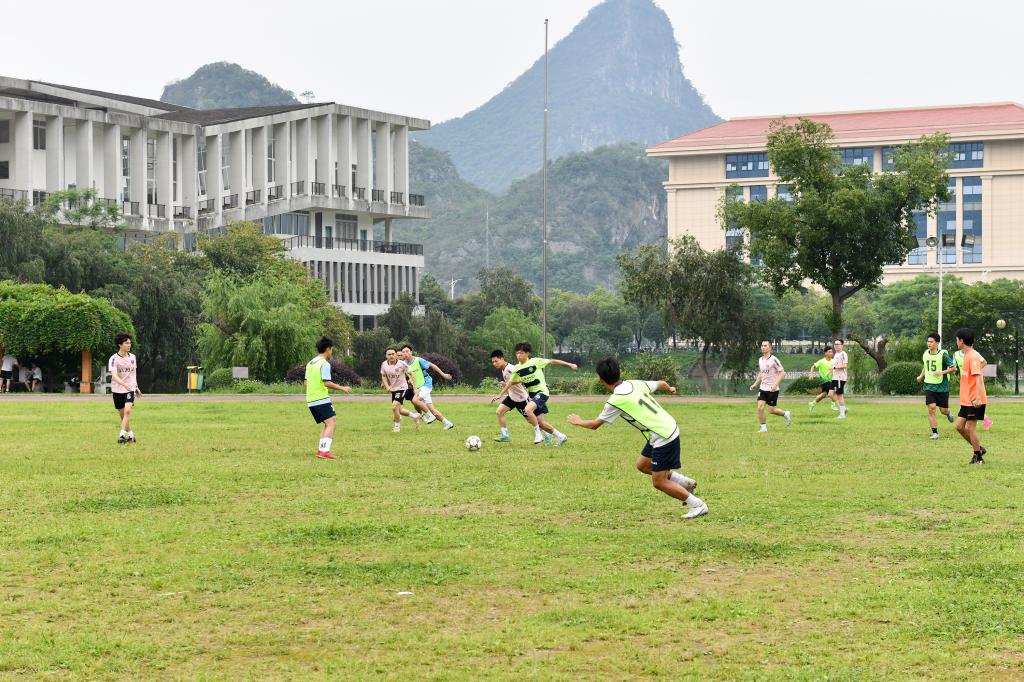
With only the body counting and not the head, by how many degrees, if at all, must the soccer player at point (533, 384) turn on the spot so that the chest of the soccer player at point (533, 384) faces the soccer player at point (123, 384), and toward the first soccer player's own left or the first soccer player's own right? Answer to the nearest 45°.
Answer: approximately 45° to the first soccer player's own right

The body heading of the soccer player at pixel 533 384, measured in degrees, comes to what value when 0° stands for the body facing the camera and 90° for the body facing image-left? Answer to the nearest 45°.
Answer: approximately 45°

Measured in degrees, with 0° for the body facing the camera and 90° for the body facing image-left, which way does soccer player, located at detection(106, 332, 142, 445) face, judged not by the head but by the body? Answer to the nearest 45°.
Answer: approximately 315°

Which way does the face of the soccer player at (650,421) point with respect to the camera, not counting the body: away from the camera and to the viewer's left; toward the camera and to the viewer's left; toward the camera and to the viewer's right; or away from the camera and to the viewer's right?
away from the camera and to the viewer's left

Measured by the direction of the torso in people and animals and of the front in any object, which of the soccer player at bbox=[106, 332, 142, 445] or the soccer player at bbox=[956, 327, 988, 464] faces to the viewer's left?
the soccer player at bbox=[956, 327, 988, 464]

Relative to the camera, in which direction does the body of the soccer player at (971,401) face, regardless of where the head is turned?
to the viewer's left

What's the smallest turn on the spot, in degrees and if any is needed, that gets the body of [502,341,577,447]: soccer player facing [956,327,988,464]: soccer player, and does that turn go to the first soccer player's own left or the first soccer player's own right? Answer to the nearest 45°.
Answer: approximately 90° to the first soccer player's own left

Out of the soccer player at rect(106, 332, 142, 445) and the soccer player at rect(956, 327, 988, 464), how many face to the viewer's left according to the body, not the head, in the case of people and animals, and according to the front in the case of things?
1

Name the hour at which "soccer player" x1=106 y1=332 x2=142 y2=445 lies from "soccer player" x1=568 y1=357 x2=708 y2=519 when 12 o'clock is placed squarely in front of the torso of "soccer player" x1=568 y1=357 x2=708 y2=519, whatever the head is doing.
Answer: "soccer player" x1=106 y1=332 x2=142 y2=445 is roughly at 12 o'clock from "soccer player" x1=568 y1=357 x2=708 y2=519.
